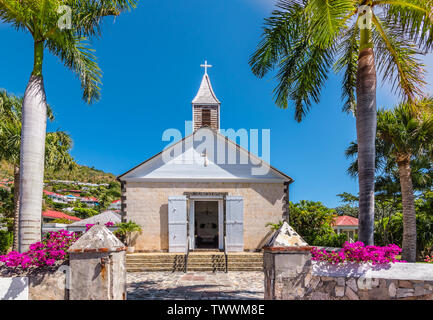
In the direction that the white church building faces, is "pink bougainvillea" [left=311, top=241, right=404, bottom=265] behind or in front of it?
in front

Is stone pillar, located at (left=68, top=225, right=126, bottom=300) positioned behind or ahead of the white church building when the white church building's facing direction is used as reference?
ahead

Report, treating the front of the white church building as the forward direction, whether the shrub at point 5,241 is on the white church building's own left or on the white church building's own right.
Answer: on the white church building's own right

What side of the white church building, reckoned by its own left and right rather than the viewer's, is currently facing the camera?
front

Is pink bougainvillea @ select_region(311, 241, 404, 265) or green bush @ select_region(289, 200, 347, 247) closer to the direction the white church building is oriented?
the pink bougainvillea

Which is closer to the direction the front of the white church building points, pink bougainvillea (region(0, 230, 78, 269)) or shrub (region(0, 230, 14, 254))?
the pink bougainvillea

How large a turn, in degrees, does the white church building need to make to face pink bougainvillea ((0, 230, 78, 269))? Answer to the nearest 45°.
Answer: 0° — it already faces it

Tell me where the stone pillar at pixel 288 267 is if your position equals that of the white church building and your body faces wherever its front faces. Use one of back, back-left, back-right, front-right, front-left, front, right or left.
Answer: front
